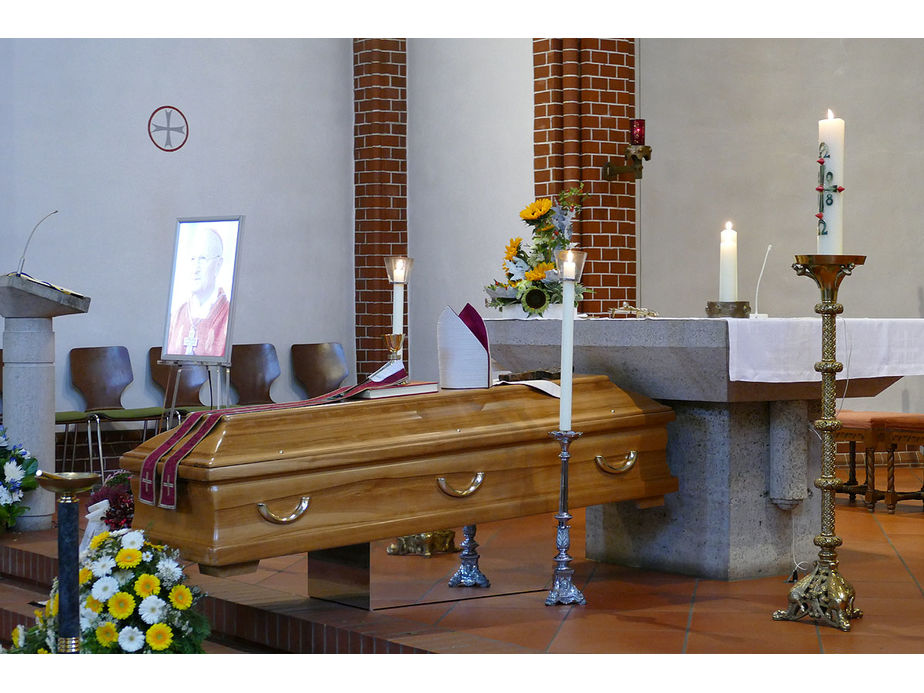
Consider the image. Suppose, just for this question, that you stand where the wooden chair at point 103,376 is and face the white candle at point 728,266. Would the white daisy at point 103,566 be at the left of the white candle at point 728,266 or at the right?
right

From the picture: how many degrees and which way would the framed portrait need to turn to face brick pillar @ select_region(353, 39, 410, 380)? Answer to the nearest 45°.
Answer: approximately 180°

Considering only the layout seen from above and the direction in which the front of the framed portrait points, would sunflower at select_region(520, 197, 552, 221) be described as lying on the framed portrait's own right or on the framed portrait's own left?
on the framed portrait's own left

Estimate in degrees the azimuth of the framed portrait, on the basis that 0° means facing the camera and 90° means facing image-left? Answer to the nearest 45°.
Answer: approximately 45°

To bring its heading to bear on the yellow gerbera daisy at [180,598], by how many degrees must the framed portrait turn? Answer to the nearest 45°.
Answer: approximately 45° to its left

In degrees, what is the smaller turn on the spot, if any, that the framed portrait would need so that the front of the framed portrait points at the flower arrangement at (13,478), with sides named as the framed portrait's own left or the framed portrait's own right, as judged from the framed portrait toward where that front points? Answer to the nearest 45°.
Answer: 0° — it already faces it
